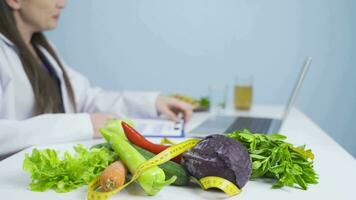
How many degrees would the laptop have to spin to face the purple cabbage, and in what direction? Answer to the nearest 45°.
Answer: approximately 90° to its left

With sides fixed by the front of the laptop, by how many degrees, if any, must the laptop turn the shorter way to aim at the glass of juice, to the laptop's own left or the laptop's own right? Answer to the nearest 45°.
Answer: approximately 90° to the laptop's own right

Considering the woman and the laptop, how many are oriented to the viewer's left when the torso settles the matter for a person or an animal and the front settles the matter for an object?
1

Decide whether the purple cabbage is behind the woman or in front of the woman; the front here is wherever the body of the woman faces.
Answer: in front

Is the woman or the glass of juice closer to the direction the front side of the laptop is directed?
the woman

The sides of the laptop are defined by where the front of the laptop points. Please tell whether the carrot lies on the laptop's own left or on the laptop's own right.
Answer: on the laptop's own left

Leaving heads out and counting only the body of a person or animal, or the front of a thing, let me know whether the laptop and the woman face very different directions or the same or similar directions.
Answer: very different directions

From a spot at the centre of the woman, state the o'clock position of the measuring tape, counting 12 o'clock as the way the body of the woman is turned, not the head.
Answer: The measuring tape is roughly at 1 o'clock from the woman.

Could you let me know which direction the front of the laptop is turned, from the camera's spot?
facing to the left of the viewer

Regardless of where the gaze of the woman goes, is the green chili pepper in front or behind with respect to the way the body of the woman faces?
in front

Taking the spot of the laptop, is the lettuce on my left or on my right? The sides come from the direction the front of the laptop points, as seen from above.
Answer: on my left

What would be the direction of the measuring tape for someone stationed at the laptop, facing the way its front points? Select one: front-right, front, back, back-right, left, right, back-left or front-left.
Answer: left

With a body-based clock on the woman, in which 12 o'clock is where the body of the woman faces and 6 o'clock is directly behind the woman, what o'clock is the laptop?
The laptop is roughly at 11 o'clock from the woman.

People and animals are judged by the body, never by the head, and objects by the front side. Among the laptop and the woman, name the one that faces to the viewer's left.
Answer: the laptop

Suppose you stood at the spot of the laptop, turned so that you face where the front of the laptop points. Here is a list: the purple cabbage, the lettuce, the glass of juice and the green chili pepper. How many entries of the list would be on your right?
1

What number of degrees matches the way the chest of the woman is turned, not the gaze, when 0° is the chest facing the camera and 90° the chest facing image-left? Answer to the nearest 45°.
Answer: approximately 315°
